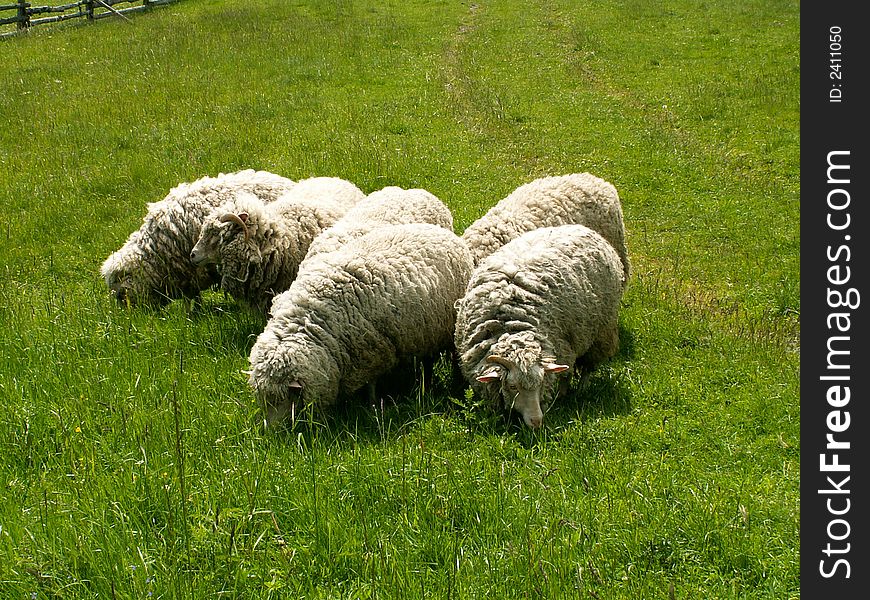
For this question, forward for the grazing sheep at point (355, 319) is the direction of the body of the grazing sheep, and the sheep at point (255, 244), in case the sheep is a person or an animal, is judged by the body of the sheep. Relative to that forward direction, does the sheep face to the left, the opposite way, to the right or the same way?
the same way

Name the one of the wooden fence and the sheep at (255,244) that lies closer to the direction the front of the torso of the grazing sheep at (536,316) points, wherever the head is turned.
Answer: the sheep

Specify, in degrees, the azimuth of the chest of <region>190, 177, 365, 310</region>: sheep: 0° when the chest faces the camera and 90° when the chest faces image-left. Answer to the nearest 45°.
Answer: approximately 45°

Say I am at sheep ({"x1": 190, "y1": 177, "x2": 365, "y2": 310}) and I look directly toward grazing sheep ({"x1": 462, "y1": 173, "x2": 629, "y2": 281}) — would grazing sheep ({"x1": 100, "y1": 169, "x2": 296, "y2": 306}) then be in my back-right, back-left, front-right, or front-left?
back-left

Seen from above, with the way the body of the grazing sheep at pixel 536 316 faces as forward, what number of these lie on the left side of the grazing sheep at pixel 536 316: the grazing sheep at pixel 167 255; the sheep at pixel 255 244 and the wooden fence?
0

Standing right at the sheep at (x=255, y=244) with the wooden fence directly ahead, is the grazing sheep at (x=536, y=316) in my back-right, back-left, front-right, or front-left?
back-right

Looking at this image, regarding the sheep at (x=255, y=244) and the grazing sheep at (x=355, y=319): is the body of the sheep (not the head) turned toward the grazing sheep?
no

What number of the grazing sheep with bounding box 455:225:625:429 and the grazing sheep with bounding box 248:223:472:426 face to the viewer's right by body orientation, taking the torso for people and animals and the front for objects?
0

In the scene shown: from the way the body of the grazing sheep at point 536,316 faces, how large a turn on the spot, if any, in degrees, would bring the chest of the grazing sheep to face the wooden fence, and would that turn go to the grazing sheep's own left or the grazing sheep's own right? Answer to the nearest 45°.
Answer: approximately 90° to the grazing sheep's own right

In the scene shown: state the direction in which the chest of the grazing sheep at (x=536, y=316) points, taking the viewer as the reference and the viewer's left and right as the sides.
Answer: facing the viewer and to the left of the viewer

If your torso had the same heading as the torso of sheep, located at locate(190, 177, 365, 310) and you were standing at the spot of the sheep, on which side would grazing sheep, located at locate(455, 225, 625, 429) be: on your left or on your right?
on your left

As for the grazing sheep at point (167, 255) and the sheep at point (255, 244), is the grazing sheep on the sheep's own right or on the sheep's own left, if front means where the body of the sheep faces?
on the sheep's own right

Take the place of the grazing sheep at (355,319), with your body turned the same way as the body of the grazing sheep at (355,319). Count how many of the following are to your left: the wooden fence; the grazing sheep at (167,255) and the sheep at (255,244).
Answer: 0

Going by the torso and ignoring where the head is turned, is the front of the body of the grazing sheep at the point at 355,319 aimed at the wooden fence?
no

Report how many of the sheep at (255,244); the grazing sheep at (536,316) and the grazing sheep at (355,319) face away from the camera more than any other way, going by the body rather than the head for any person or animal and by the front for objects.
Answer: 0

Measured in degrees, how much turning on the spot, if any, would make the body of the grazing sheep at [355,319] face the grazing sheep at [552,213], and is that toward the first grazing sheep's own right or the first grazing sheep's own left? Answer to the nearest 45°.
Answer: approximately 180°

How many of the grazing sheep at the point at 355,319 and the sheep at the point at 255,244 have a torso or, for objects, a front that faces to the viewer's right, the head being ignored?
0

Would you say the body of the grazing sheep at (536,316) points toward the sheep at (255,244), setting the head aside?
no
